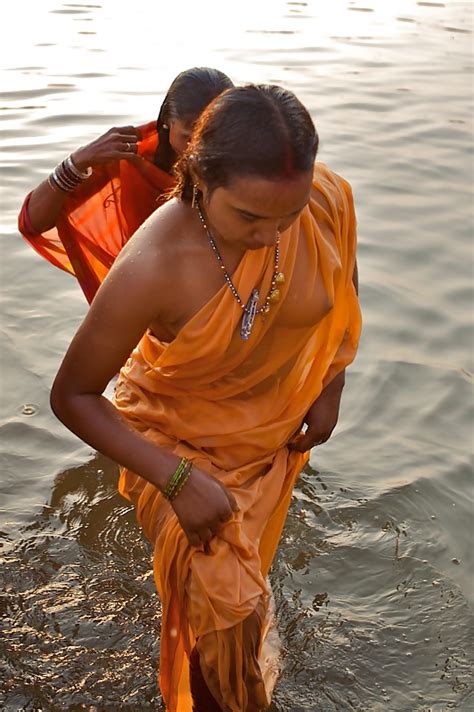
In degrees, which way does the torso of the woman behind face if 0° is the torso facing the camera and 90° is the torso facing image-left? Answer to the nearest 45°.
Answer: approximately 315°

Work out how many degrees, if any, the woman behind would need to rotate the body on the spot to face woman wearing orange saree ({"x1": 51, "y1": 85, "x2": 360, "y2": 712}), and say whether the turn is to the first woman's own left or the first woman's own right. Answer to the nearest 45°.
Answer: approximately 45° to the first woman's own right

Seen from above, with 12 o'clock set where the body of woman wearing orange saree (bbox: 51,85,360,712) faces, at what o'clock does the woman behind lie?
The woman behind is roughly at 7 o'clock from the woman wearing orange saree.

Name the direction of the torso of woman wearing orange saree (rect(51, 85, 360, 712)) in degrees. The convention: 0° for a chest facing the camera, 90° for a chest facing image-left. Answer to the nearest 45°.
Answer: approximately 315°
